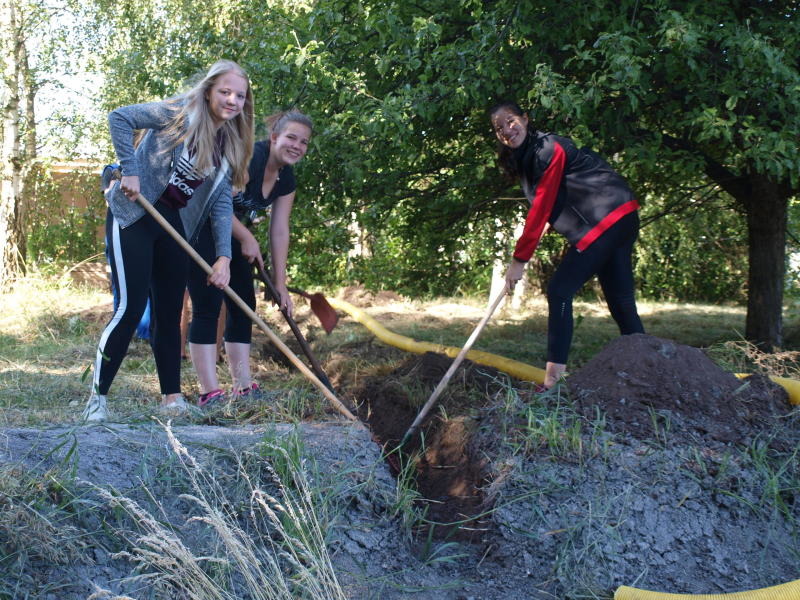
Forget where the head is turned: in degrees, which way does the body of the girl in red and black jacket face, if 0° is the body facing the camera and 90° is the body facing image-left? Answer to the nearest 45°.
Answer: approximately 90°

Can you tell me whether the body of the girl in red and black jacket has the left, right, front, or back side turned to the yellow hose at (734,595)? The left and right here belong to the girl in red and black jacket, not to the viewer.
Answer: left

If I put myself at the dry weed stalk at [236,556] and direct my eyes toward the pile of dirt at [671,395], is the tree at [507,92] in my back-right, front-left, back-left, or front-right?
front-left

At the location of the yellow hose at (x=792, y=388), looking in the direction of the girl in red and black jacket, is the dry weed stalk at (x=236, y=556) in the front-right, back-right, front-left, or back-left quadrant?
front-left

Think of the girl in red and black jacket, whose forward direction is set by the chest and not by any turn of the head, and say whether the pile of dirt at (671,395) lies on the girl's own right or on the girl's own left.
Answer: on the girl's own left

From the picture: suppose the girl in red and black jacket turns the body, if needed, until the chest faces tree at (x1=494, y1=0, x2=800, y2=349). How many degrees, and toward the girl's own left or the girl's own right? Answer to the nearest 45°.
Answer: approximately 135° to the girl's own right
